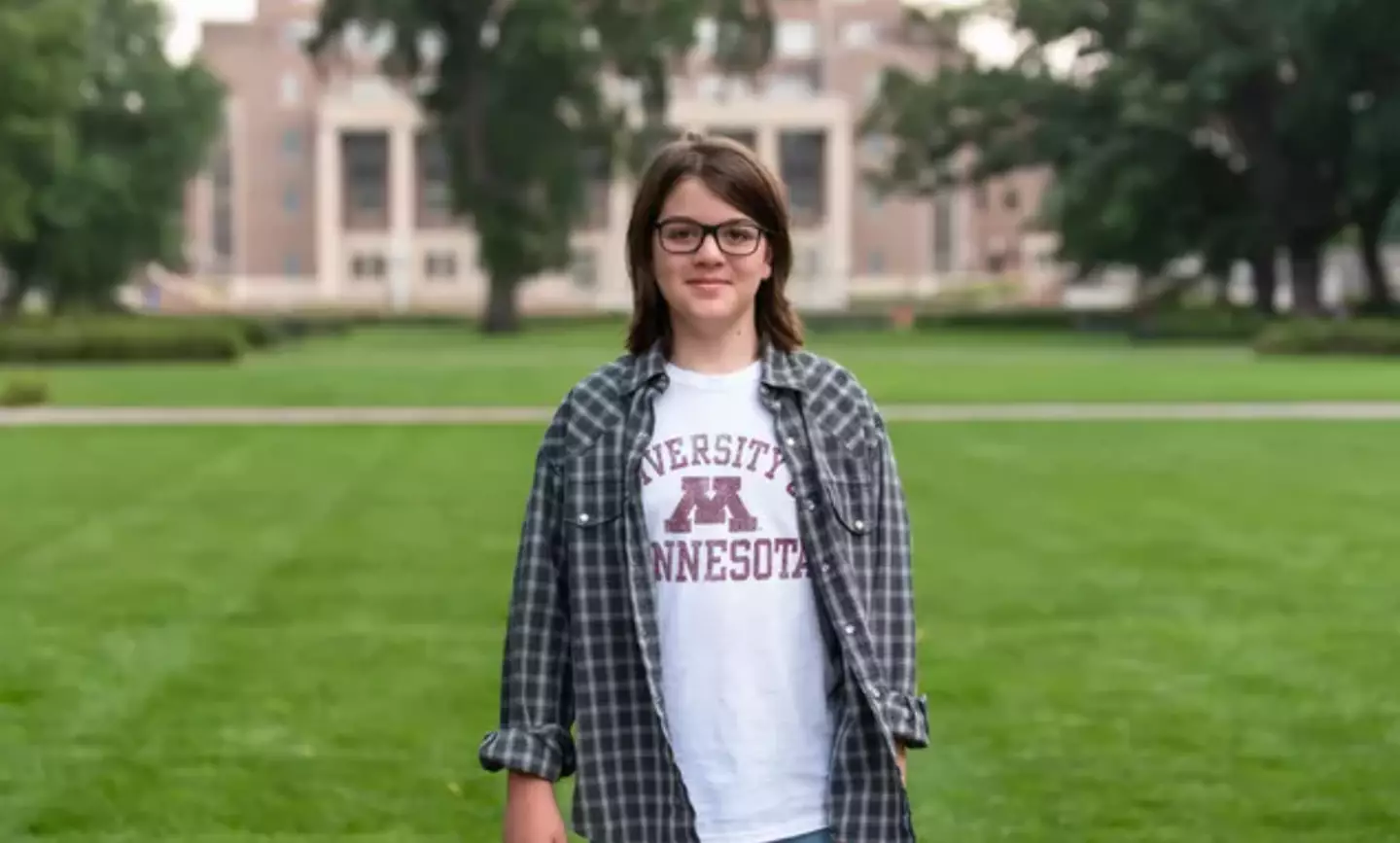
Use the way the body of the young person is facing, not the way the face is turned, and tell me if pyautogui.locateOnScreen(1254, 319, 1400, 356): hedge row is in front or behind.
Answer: behind

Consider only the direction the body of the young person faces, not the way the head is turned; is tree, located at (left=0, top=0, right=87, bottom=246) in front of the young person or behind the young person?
behind

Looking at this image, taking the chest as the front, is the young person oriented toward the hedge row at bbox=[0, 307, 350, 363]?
no

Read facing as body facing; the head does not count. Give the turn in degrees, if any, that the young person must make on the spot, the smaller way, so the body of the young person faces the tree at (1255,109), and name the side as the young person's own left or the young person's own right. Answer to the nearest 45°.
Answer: approximately 180°

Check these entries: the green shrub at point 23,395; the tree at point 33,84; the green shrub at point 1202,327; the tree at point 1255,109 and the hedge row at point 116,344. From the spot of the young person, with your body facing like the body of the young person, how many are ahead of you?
0

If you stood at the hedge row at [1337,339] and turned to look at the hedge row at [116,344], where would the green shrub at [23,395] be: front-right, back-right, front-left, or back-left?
front-left

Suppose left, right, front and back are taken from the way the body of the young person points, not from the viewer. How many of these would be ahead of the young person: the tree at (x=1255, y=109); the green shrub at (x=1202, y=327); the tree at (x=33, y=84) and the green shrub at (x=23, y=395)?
0

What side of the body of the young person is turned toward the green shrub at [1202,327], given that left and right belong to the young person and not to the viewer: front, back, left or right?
back

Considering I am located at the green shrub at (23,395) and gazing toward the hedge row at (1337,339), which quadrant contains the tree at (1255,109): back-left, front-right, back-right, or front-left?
front-left

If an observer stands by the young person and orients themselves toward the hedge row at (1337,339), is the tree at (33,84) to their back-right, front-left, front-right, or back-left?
front-left

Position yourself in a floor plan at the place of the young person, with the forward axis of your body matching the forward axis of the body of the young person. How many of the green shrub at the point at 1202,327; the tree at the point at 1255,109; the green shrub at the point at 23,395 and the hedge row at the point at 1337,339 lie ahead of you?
0

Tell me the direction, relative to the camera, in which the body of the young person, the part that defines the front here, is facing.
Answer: toward the camera

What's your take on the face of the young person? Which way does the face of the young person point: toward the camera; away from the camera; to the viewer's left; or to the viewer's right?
toward the camera

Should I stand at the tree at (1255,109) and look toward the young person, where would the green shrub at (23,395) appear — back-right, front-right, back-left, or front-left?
front-right

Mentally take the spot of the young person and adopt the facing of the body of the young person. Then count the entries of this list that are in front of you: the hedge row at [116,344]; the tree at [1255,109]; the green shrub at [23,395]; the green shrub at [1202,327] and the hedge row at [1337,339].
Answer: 0

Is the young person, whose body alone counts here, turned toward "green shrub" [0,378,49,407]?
no
